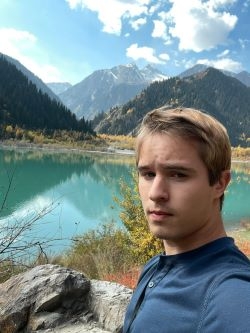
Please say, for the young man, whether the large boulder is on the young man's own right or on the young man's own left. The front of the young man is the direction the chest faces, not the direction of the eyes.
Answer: on the young man's own right

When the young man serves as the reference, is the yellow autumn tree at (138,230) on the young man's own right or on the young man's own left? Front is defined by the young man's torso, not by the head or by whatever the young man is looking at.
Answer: on the young man's own right

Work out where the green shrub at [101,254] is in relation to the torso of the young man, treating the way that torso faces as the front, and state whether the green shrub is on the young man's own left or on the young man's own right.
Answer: on the young man's own right

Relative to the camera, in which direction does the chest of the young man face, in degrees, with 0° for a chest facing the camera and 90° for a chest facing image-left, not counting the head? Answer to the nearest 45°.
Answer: approximately 45°

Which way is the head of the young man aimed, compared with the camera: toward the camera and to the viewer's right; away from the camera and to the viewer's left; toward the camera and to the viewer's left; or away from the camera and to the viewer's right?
toward the camera and to the viewer's left

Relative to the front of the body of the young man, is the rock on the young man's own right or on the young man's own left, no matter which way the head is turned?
on the young man's own right
